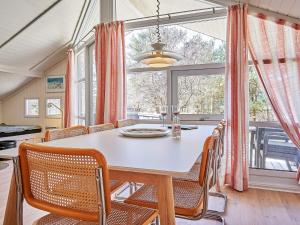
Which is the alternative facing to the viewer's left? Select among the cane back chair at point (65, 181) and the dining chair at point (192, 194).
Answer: the dining chair

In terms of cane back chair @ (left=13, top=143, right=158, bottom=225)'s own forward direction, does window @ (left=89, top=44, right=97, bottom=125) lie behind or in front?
in front

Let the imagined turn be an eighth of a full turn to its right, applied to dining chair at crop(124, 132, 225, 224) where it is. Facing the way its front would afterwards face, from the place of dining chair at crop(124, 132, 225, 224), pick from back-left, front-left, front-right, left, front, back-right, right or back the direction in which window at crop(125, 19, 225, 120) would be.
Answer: front-right

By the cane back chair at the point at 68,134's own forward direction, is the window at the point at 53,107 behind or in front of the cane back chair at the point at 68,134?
behind

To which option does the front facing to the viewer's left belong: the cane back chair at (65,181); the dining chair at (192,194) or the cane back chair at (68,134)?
the dining chair

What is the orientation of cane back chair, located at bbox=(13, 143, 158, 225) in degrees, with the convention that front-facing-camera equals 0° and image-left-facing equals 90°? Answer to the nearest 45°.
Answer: approximately 225°
